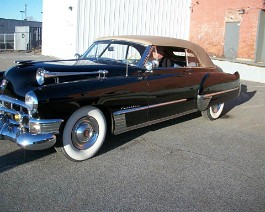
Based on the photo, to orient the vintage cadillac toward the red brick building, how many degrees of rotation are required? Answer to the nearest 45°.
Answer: approximately 135° to its right

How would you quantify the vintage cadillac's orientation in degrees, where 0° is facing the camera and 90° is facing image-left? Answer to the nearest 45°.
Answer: approximately 45°
